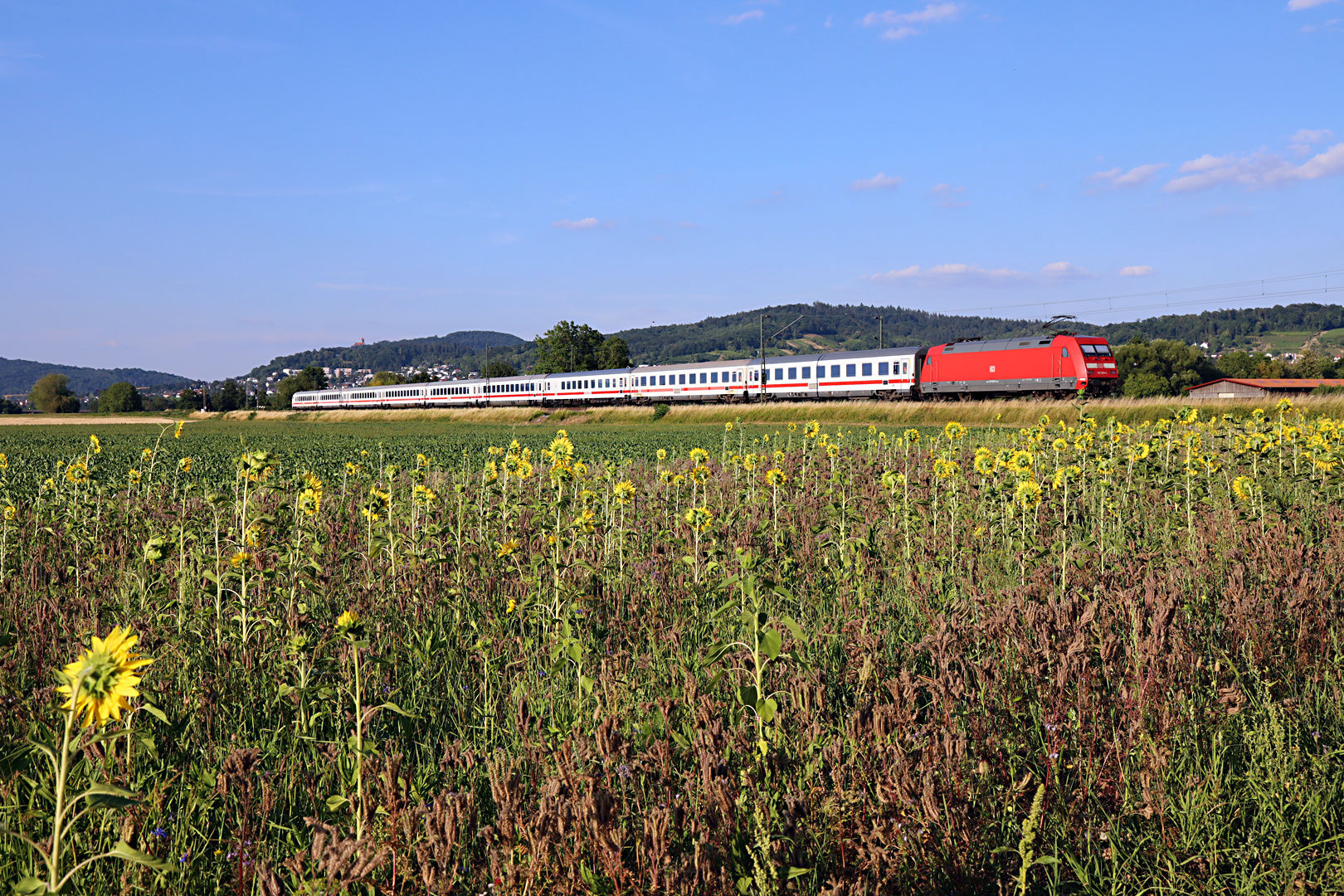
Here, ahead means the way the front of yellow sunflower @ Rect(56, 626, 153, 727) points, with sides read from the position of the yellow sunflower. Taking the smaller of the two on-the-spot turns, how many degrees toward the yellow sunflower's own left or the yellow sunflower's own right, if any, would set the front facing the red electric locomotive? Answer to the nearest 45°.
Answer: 0° — it already faces it

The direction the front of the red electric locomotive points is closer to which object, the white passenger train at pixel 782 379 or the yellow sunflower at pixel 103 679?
the yellow sunflower

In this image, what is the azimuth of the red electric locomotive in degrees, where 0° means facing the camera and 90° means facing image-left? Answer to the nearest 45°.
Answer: approximately 315°

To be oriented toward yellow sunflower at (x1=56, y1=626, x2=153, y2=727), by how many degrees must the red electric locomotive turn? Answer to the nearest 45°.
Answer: approximately 45° to its right

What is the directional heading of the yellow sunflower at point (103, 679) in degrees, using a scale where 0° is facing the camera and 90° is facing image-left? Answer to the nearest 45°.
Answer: approximately 225°

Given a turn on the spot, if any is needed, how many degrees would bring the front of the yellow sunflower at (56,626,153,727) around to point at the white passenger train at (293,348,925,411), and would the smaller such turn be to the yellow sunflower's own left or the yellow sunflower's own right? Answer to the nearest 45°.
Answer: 0° — it already faces it
